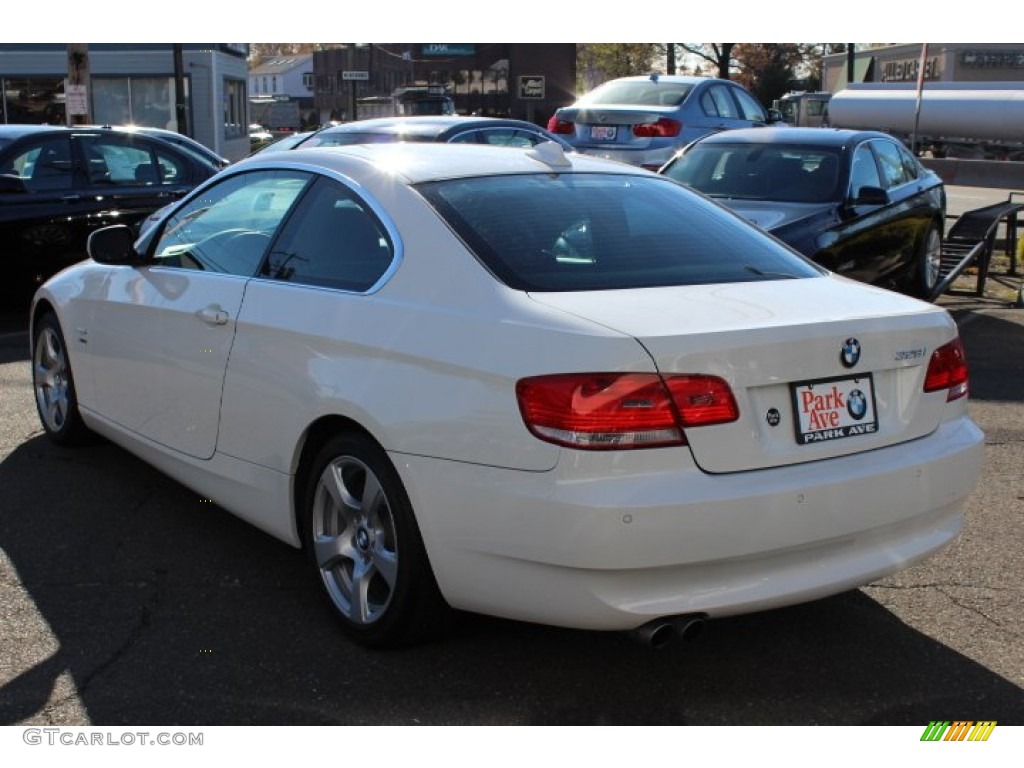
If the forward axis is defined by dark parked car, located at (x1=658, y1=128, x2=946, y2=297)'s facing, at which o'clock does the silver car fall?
The silver car is roughly at 4 o'clock from the dark parked car.

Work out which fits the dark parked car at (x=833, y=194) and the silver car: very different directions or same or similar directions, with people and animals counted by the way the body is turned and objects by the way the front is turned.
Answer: very different directions

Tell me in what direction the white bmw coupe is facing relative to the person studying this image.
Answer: facing away from the viewer and to the left of the viewer

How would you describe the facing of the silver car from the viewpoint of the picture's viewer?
facing away from the viewer and to the right of the viewer

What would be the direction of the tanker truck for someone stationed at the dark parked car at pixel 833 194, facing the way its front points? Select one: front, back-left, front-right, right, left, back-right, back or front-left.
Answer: back-right

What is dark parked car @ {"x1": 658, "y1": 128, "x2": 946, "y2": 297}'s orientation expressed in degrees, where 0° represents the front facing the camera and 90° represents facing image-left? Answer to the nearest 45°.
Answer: approximately 45°

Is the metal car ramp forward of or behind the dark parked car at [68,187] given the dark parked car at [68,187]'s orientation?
behind

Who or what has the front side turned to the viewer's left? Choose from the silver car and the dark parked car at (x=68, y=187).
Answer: the dark parked car

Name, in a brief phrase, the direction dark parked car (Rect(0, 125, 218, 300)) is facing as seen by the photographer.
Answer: facing to the left of the viewer

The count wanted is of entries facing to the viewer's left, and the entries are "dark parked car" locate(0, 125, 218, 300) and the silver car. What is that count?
1
